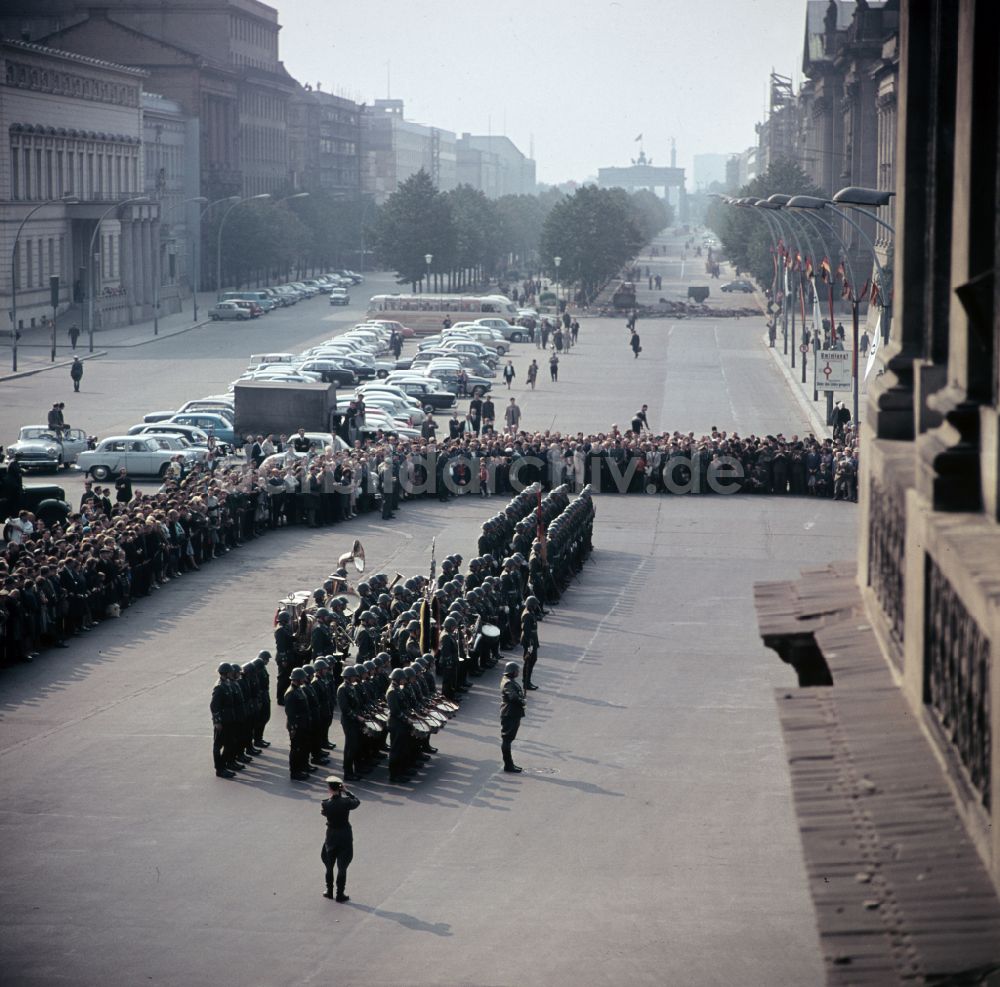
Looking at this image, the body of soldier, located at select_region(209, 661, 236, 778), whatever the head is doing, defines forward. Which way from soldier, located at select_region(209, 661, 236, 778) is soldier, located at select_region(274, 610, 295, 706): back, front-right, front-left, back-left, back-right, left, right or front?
left

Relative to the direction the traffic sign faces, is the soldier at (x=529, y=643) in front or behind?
in front

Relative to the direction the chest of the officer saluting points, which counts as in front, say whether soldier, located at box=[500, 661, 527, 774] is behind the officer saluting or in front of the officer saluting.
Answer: in front

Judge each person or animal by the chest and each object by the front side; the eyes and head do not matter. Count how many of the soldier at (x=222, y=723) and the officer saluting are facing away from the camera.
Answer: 1

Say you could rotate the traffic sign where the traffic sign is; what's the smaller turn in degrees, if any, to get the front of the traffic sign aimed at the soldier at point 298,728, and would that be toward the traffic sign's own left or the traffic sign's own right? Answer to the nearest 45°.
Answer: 0° — it already faces them

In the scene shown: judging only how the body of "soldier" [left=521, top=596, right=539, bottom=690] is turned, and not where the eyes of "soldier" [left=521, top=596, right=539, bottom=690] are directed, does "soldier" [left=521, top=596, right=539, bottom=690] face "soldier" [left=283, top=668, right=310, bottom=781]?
no

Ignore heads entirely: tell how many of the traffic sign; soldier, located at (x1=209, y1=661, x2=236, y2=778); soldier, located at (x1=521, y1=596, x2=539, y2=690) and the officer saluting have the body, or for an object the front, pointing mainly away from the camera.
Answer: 1

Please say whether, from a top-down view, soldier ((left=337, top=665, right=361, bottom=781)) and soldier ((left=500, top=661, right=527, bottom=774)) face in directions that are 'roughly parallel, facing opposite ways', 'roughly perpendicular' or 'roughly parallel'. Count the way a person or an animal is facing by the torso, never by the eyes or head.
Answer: roughly parallel

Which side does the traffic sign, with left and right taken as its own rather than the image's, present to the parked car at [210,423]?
right

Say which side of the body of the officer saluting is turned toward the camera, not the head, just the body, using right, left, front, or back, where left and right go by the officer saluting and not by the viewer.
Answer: back
